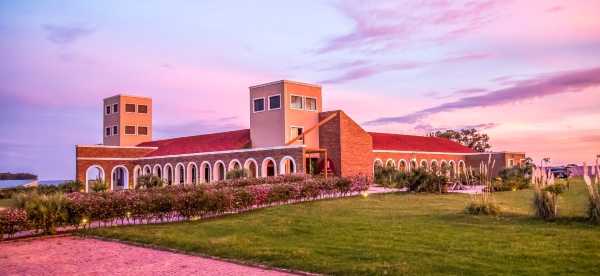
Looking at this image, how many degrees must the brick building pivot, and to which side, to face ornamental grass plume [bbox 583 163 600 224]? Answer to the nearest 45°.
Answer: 0° — it already faces it

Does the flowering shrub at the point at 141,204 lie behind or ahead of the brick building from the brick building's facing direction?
ahead

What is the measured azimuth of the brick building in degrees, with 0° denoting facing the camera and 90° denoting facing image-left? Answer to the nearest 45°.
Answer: approximately 0°
